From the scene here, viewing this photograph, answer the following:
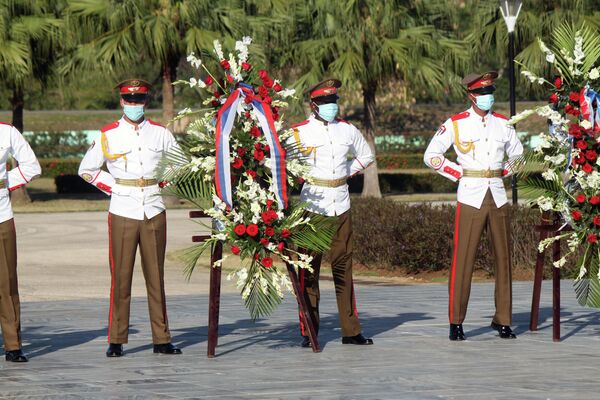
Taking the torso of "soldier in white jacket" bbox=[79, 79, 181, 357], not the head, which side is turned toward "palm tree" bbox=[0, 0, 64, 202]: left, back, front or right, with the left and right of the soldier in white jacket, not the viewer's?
back

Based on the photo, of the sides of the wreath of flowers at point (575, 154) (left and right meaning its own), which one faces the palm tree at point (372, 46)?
back

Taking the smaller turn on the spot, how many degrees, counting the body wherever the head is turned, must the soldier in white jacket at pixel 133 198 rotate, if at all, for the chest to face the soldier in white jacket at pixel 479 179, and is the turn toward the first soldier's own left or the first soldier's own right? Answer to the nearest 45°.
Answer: approximately 90° to the first soldier's own left

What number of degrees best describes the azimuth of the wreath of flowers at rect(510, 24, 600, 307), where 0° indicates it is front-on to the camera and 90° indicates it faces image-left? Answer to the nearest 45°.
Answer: approximately 0°

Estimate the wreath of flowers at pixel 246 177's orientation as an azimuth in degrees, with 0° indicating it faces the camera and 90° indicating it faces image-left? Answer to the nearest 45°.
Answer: approximately 0°

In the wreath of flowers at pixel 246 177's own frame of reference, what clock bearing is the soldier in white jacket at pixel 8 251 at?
The soldier in white jacket is roughly at 3 o'clock from the wreath of flowers.
